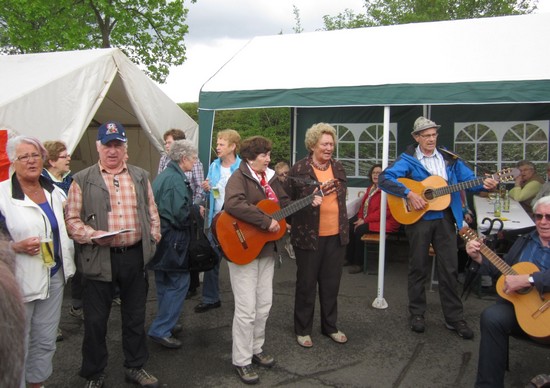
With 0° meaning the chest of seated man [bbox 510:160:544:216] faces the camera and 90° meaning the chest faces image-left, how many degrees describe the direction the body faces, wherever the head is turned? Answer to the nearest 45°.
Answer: approximately 45°

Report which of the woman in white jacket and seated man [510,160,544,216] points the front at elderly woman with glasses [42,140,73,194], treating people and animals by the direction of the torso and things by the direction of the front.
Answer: the seated man

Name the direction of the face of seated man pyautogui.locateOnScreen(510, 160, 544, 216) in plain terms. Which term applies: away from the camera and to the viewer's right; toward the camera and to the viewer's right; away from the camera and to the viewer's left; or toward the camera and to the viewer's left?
toward the camera and to the viewer's left

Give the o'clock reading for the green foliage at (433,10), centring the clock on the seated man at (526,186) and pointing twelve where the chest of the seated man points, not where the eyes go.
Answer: The green foliage is roughly at 4 o'clock from the seated man.

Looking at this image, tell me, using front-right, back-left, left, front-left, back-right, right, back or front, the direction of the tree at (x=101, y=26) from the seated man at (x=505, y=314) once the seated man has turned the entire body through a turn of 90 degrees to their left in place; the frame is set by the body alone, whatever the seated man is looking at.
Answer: back

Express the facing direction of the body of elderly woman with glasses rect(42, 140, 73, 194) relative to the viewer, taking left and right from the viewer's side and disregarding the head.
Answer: facing the viewer and to the right of the viewer

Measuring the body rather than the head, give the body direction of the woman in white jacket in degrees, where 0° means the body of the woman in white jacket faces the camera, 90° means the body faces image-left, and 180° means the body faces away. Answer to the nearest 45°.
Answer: approximately 315°

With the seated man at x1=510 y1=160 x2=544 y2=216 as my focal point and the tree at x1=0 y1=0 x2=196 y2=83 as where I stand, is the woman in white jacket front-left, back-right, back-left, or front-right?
front-right

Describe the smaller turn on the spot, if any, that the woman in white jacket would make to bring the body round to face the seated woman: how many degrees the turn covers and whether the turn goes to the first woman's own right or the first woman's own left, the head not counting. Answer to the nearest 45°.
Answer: approximately 90° to the first woman's own left

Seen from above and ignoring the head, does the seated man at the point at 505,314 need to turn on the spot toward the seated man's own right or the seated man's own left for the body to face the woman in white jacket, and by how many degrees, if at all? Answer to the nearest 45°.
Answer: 0° — they already face them

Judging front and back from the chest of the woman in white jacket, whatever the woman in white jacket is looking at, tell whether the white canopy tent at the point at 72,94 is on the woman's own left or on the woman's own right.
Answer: on the woman's own left
